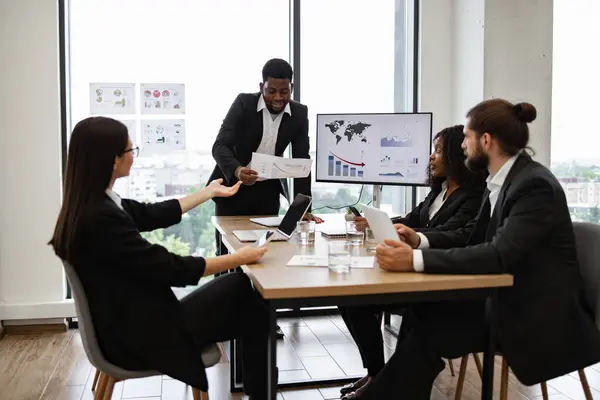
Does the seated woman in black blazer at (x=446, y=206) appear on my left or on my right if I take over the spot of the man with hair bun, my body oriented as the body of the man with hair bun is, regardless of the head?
on my right

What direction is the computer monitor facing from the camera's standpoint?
toward the camera

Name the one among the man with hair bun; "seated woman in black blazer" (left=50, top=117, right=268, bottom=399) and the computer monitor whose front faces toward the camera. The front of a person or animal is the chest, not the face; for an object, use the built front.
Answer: the computer monitor

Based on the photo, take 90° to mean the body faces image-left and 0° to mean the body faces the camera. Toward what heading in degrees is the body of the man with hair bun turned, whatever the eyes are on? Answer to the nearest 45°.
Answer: approximately 90°

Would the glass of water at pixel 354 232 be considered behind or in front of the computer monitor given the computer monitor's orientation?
in front

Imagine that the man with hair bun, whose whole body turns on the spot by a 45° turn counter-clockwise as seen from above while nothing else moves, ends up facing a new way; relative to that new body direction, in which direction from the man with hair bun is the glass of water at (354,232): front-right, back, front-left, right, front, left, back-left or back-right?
right

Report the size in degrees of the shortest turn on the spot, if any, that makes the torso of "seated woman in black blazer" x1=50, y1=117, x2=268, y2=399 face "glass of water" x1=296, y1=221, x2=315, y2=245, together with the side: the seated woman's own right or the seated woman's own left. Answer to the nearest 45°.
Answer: approximately 45° to the seated woman's own left

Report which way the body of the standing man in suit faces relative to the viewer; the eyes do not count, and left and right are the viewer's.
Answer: facing the viewer

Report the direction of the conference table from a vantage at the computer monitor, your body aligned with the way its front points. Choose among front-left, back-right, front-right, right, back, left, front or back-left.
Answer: front

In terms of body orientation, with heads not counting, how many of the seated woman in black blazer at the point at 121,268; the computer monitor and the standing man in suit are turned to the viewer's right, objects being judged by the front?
1

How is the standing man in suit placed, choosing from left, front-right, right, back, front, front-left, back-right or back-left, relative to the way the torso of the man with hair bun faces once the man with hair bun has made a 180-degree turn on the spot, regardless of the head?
back-left

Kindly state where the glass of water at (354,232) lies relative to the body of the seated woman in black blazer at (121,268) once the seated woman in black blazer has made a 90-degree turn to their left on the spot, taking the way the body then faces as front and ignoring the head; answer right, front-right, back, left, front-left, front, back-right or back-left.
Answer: front-right

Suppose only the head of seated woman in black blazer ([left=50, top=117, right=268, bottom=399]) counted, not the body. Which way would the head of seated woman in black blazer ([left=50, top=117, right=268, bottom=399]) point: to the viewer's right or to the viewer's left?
to the viewer's right

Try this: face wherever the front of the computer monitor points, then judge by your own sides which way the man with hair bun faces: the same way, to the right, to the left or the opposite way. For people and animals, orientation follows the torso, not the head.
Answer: to the right

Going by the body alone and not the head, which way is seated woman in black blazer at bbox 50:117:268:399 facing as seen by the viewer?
to the viewer's right

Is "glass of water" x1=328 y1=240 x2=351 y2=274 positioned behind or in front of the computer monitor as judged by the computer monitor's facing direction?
in front

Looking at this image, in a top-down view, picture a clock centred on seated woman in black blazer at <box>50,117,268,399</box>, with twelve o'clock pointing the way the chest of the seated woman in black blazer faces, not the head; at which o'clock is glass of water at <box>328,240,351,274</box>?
The glass of water is roughly at 12 o'clock from the seated woman in black blazer.
